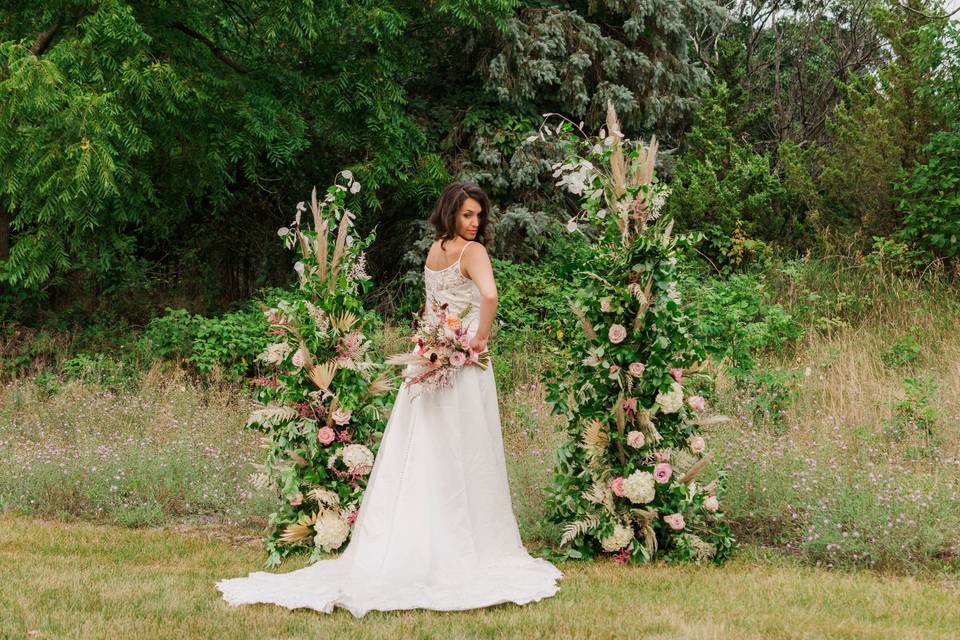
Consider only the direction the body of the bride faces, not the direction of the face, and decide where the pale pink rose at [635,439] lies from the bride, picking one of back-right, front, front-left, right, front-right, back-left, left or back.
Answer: front-right

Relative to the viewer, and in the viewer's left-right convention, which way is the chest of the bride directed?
facing away from the viewer and to the right of the viewer

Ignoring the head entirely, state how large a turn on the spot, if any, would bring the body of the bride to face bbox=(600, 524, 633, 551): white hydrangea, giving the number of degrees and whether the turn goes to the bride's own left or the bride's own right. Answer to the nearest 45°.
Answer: approximately 45° to the bride's own right

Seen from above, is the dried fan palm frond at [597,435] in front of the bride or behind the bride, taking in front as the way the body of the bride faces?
in front

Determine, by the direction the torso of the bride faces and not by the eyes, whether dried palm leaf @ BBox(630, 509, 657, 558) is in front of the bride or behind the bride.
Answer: in front
